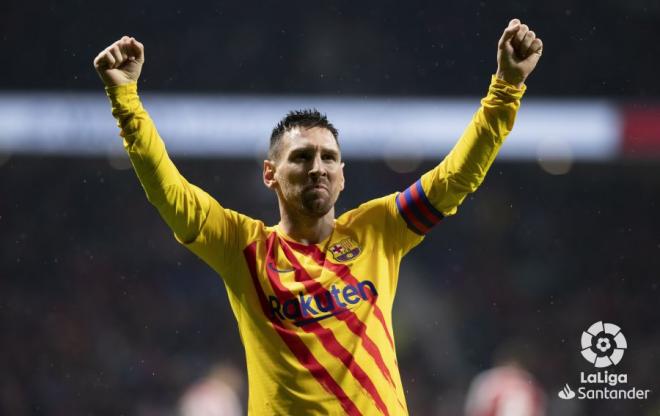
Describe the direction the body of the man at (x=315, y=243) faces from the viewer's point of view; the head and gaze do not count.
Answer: toward the camera
